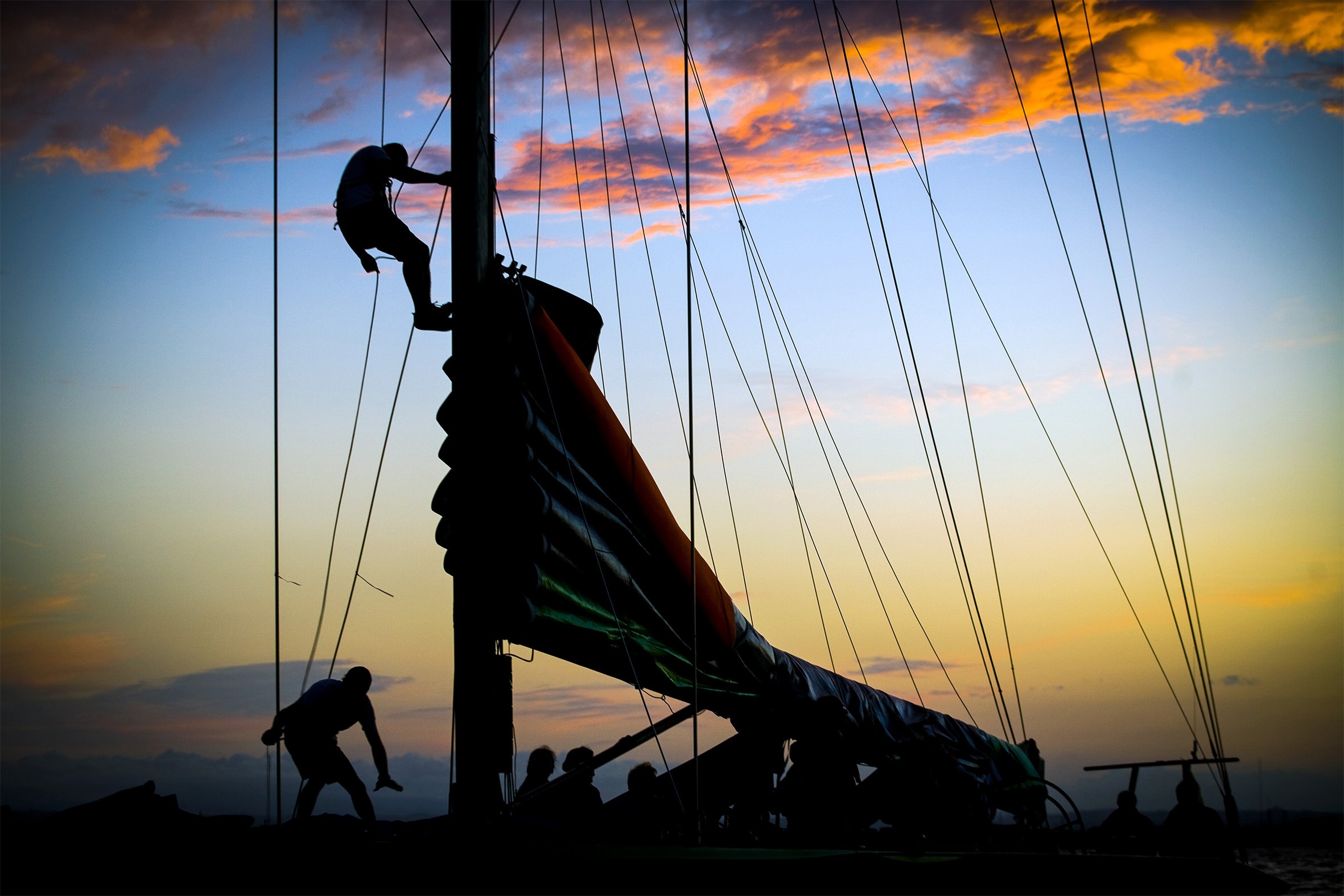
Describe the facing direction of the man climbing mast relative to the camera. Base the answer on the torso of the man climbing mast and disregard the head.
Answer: to the viewer's right

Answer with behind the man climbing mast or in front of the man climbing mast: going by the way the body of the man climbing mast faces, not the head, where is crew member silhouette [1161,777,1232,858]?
in front

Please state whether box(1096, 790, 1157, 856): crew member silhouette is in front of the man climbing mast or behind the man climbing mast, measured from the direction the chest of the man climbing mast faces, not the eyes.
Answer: in front
